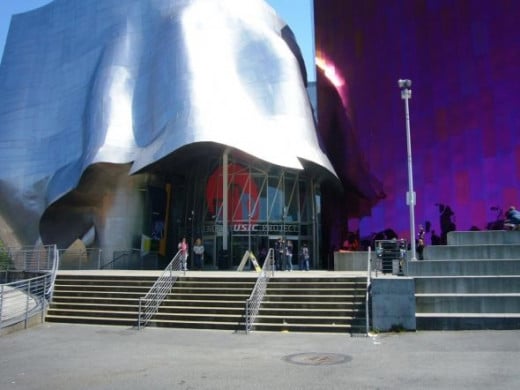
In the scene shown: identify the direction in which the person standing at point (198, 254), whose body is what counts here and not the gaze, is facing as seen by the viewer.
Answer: toward the camera

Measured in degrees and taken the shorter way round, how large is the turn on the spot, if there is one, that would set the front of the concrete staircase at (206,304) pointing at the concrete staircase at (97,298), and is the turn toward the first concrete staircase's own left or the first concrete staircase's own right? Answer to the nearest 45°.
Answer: approximately 135° to the first concrete staircase's own right

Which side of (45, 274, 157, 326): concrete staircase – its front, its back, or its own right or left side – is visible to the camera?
front

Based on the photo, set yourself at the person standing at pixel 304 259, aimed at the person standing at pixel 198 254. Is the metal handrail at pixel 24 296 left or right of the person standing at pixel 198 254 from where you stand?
left

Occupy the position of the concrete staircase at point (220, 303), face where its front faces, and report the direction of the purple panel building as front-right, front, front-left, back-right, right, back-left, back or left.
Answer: back-left

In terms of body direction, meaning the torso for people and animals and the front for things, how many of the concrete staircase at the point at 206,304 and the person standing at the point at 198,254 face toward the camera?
2

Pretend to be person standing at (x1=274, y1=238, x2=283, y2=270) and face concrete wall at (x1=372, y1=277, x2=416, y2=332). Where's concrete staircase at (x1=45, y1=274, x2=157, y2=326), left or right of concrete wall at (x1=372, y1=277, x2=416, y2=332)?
right

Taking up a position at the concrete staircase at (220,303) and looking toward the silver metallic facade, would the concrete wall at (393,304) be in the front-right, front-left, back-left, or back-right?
back-right

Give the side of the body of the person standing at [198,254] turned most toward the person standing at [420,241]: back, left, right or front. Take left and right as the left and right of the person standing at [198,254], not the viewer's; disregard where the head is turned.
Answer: left

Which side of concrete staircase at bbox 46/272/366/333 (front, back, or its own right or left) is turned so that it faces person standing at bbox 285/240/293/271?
back

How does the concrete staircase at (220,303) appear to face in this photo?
toward the camera

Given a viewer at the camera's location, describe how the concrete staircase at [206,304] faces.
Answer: facing the viewer

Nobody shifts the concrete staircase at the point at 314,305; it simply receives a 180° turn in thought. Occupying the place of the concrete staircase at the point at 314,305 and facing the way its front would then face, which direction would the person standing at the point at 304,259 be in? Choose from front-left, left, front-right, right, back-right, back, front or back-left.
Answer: front
